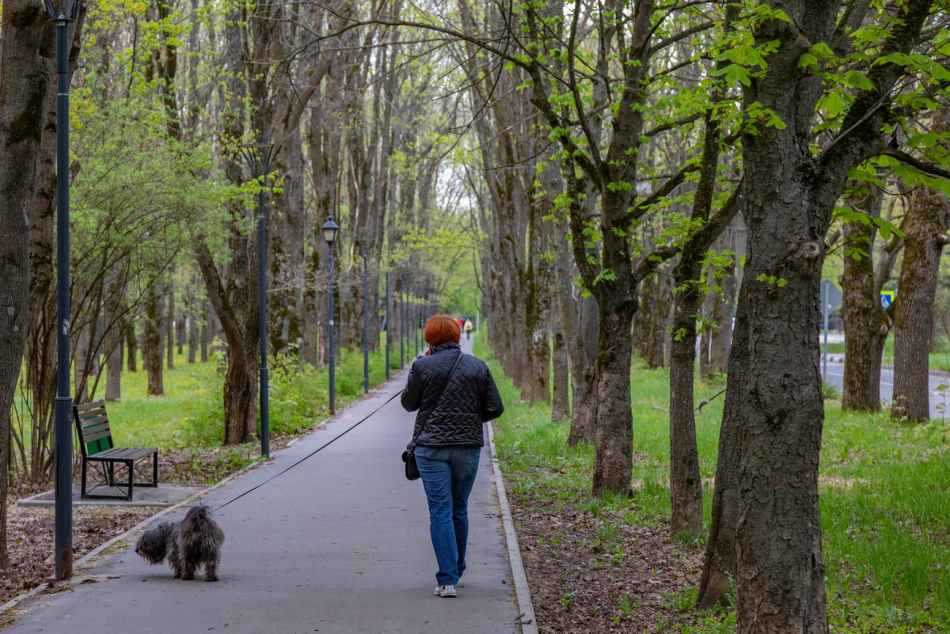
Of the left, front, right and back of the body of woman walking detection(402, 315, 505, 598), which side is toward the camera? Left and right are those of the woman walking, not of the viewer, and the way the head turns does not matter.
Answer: back

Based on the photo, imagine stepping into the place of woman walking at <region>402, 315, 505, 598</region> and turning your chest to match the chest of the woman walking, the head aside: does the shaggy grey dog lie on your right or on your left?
on your left

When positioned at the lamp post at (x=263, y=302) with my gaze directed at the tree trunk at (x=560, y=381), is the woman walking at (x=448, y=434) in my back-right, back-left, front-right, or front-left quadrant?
back-right

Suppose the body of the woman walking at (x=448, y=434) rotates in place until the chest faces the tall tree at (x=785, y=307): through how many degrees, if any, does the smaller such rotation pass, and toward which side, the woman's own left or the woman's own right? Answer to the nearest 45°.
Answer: approximately 135° to the woman's own right

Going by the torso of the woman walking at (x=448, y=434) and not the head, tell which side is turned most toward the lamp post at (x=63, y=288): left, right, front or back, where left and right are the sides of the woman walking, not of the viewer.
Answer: left

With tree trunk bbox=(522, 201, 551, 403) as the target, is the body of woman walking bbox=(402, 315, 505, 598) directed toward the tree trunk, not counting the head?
yes

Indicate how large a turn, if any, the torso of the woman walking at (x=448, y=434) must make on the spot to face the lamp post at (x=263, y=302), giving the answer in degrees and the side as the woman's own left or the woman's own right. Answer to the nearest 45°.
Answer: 0° — they already face it

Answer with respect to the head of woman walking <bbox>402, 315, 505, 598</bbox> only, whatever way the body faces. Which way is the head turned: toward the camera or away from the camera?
away from the camera

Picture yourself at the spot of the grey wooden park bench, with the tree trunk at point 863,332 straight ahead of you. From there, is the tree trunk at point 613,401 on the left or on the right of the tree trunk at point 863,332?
right
